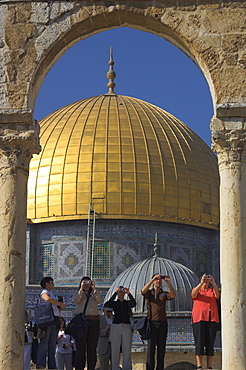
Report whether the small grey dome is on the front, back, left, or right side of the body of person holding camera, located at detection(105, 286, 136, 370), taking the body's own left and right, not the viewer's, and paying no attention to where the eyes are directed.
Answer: back

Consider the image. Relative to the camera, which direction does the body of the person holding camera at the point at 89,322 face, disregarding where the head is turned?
toward the camera

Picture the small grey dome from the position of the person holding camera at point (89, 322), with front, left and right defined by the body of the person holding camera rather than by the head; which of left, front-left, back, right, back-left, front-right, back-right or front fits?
back

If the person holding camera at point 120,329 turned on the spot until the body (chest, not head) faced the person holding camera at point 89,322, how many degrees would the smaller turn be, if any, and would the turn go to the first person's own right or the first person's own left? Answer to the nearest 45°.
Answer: approximately 45° to the first person's own right

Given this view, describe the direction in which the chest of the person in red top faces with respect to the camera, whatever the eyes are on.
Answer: toward the camera

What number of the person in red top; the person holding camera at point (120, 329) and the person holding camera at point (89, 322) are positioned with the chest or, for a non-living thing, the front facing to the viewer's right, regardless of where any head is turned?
0

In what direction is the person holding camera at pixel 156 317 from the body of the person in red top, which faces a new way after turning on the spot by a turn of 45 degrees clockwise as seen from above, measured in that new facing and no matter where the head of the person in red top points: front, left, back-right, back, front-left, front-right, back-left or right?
front-right
